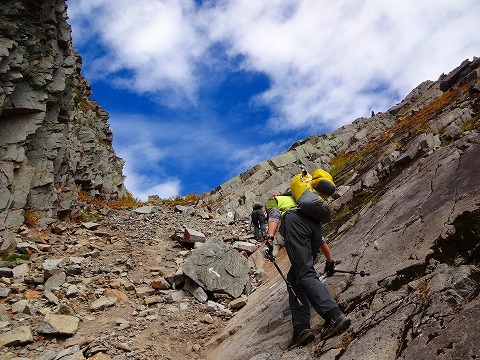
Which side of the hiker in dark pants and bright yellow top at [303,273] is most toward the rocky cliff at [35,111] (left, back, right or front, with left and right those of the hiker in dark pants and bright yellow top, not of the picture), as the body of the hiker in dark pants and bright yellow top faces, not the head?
front

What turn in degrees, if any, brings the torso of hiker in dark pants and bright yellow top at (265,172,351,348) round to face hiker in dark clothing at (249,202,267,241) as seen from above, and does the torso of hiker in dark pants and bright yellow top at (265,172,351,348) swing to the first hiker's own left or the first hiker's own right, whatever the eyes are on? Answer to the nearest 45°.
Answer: approximately 45° to the first hiker's own right

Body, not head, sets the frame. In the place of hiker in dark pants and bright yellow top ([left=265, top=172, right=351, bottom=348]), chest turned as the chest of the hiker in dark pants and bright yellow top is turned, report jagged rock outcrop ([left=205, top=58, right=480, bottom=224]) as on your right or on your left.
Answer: on your right

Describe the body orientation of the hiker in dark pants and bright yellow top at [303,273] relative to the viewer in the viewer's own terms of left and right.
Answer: facing away from the viewer and to the left of the viewer
